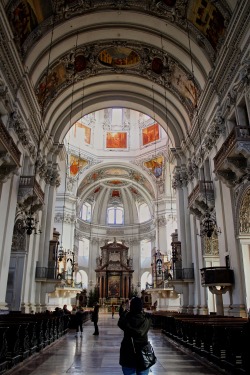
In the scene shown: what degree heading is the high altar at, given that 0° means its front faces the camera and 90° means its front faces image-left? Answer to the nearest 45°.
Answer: approximately 0°

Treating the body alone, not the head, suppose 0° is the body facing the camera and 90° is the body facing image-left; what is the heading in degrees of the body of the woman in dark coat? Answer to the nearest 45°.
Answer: approximately 180°
